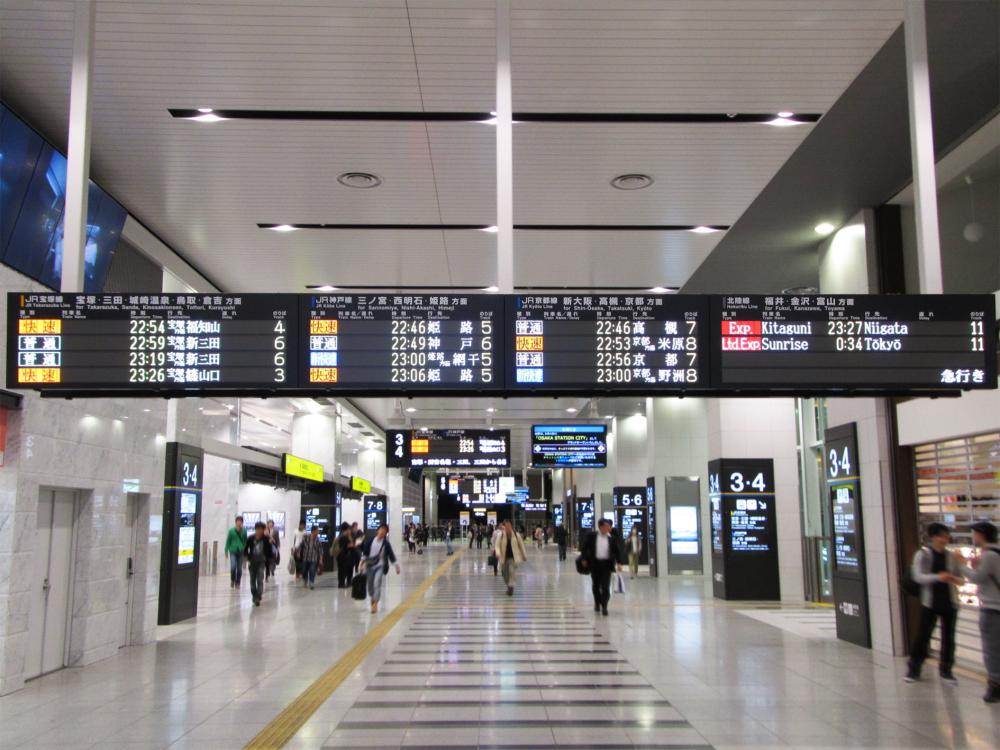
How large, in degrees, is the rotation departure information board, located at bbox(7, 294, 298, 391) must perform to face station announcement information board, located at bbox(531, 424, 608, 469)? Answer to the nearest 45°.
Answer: approximately 135° to its left

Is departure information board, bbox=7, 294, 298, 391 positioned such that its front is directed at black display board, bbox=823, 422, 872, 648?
no

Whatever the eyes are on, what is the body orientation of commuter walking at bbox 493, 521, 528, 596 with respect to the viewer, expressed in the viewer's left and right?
facing the viewer

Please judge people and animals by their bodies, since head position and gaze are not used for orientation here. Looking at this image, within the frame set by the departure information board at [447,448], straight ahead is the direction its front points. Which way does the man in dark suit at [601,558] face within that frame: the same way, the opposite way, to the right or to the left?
the same way

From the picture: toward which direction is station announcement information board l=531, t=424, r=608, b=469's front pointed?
toward the camera

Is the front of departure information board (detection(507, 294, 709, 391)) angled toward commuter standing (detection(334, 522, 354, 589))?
no

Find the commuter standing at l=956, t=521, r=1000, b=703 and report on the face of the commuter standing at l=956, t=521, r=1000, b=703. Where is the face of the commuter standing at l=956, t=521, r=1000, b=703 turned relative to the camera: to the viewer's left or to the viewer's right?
to the viewer's left

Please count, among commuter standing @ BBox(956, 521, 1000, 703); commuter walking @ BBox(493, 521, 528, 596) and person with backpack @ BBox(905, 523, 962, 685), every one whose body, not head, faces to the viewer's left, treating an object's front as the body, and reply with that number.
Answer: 1

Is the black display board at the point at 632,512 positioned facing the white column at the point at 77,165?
yes

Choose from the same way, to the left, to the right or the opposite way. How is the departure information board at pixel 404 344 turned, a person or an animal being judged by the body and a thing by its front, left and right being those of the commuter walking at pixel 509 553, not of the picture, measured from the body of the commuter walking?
the same way

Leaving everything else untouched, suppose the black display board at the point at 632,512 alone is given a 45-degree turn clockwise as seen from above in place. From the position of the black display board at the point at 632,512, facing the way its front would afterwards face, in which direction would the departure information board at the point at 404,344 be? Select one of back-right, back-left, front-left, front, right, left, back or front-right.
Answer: front-left

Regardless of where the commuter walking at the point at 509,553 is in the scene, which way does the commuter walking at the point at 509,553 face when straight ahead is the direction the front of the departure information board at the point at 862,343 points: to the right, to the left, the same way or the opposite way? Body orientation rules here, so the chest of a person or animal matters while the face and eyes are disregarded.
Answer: the same way

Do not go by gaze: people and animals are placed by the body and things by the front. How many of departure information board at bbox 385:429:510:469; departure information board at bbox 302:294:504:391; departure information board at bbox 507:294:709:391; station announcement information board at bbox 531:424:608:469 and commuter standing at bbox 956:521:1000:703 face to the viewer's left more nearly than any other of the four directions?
1

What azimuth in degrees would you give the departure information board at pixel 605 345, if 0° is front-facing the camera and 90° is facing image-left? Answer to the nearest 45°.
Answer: approximately 0°

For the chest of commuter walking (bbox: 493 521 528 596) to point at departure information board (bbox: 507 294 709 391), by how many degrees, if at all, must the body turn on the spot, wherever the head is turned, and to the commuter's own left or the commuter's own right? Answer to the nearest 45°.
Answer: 0° — they already face it

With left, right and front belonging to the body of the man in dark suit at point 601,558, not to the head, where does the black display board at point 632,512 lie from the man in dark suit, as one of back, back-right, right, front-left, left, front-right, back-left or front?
back

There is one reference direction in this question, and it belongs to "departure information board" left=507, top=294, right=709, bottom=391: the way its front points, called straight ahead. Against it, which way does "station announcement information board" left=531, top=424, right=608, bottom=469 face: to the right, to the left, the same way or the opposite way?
the same way

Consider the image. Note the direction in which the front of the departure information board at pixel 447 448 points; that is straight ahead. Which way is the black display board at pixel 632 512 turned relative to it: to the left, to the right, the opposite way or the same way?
the same way

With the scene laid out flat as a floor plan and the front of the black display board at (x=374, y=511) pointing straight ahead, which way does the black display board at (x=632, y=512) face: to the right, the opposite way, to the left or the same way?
the same way

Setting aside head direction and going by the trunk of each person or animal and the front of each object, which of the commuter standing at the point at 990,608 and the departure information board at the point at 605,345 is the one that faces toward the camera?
the departure information board

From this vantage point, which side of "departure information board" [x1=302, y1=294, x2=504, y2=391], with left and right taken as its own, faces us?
front

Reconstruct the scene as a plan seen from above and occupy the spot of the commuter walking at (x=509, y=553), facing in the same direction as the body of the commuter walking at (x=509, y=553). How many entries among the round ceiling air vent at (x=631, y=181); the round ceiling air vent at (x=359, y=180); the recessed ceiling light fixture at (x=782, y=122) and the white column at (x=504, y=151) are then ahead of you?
4
